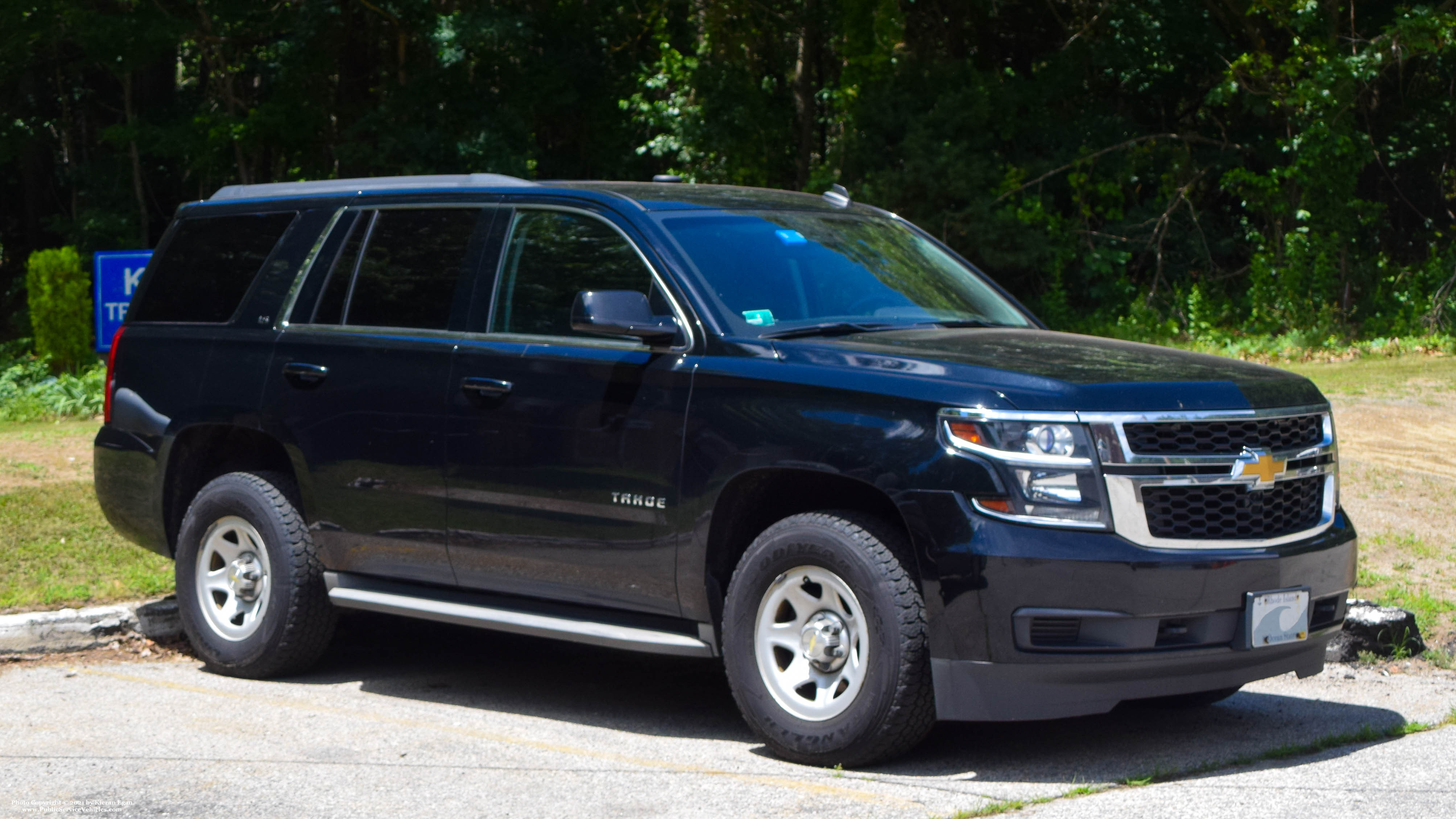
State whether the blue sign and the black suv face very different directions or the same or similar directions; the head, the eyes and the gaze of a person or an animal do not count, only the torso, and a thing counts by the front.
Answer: same or similar directions

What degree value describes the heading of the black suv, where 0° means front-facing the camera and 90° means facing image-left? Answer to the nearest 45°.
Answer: approximately 315°

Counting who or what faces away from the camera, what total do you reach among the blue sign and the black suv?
0

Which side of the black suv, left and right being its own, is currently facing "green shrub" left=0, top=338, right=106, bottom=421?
back

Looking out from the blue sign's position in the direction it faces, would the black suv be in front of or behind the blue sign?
in front

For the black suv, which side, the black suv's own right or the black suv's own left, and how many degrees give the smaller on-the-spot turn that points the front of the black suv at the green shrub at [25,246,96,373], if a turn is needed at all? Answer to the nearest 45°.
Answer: approximately 180°

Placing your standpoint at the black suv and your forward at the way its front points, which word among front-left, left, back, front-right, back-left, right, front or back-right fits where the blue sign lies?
back

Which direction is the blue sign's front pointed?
toward the camera
